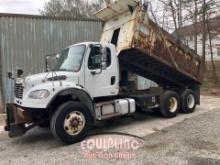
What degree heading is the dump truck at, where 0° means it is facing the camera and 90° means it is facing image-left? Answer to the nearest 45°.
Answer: approximately 45°
